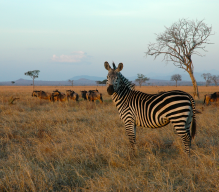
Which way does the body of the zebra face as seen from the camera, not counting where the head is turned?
to the viewer's left

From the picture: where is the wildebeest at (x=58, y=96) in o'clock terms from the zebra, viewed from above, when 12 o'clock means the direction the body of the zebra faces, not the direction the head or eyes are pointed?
The wildebeest is roughly at 2 o'clock from the zebra.
